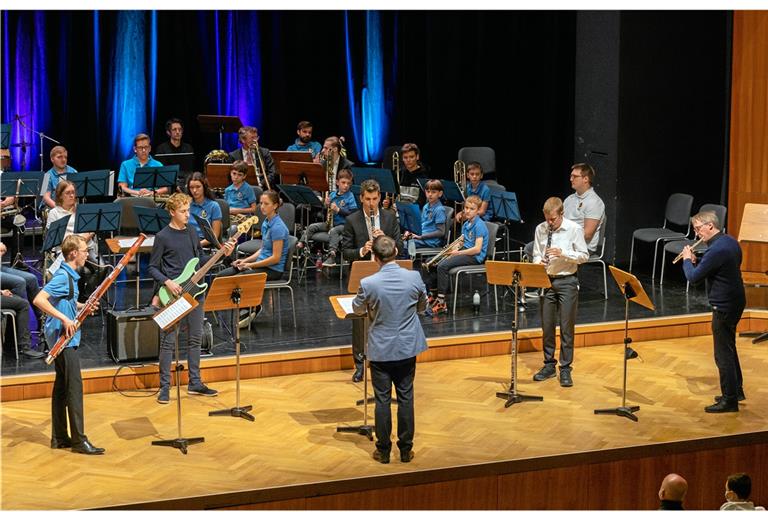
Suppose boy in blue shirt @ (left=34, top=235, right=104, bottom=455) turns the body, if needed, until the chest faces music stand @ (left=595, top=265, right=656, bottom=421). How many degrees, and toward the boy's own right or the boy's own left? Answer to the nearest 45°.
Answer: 0° — they already face it

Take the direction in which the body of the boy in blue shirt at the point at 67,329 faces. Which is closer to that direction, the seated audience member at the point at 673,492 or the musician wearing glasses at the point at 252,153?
the seated audience member

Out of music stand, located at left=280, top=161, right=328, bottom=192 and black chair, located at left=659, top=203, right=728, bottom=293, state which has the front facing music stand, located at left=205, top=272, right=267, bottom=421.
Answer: the black chair

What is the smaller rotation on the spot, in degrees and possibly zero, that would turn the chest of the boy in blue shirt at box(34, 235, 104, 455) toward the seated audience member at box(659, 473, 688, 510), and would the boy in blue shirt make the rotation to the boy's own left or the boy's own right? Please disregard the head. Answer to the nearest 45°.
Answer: approximately 45° to the boy's own right

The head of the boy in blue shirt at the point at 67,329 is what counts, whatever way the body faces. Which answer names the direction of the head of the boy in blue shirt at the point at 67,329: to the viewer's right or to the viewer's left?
to the viewer's right

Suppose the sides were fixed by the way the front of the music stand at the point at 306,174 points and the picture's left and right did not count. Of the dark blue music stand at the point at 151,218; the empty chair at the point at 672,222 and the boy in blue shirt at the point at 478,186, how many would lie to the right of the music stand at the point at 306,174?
2

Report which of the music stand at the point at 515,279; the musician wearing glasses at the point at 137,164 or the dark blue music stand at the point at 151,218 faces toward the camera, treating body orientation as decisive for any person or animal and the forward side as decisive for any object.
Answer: the musician wearing glasses

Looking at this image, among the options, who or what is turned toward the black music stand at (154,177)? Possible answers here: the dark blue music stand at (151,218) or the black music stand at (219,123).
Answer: the dark blue music stand at (151,218)

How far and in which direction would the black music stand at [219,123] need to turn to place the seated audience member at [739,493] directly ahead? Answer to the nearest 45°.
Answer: approximately 180°

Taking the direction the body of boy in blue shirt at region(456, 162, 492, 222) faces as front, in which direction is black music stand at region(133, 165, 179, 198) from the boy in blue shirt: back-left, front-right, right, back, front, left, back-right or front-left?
front-right

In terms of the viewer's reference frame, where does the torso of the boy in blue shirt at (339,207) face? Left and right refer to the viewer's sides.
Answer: facing the viewer and to the left of the viewer

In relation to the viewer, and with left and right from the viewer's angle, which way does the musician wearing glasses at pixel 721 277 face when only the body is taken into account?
facing to the left of the viewer

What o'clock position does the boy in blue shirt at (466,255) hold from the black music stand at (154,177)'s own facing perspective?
The boy in blue shirt is roughly at 4 o'clock from the black music stand.

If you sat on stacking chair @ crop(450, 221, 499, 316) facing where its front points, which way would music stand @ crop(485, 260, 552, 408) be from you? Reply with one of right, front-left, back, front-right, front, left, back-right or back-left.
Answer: left

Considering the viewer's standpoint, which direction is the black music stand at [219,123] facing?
facing away from the viewer

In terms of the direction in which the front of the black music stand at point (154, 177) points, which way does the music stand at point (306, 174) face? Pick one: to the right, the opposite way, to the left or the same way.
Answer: the same way

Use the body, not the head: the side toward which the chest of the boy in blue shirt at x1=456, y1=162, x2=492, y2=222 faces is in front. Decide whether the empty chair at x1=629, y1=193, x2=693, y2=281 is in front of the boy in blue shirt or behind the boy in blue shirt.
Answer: behind

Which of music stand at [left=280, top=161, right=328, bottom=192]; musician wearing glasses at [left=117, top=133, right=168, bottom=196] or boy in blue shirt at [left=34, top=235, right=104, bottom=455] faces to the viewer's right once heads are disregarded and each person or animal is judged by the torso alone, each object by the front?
the boy in blue shirt
